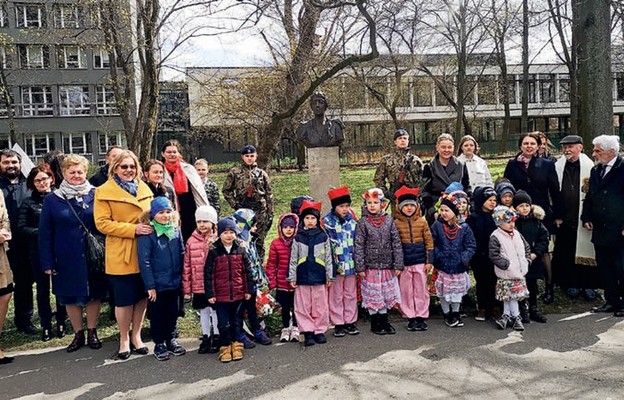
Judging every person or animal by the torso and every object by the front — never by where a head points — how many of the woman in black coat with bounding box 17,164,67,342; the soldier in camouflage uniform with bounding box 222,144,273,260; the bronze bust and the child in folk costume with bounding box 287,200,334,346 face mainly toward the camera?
4

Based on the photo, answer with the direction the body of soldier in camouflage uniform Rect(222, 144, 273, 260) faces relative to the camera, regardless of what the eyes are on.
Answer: toward the camera

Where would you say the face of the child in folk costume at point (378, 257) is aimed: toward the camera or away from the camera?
toward the camera

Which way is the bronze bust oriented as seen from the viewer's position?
toward the camera

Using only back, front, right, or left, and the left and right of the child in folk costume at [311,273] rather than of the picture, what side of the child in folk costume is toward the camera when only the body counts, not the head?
front

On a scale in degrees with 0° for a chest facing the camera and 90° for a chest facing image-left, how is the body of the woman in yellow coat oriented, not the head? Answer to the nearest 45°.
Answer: approximately 315°

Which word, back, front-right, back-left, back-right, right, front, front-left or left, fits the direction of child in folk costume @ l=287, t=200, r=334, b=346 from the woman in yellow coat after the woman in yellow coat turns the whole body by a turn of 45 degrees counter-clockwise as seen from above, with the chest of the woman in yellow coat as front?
front
